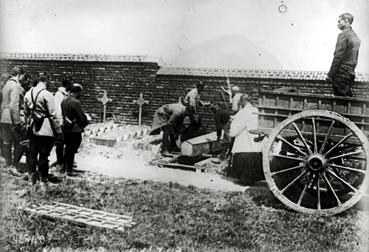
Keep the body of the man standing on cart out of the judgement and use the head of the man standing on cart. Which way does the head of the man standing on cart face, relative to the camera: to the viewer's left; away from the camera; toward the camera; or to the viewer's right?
to the viewer's left

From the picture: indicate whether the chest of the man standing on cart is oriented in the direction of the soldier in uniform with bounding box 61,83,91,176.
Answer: yes

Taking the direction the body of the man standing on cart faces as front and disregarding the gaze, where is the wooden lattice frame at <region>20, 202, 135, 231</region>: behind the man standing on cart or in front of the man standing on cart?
in front

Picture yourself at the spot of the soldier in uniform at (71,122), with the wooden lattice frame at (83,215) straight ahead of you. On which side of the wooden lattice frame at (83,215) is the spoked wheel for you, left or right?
left

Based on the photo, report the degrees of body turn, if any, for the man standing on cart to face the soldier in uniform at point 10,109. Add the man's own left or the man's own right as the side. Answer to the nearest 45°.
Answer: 0° — they already face them

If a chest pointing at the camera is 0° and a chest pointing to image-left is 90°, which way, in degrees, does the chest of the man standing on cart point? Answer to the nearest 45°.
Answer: approximately 90°

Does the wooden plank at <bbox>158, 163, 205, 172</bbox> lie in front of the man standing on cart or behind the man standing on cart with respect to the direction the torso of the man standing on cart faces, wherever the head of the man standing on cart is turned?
in front

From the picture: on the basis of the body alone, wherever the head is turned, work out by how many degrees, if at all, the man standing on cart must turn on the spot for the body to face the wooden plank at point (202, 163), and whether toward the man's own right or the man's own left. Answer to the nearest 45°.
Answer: approximately 45° to the man's own right

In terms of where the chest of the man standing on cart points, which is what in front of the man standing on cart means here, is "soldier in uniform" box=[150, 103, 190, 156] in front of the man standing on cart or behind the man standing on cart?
in front

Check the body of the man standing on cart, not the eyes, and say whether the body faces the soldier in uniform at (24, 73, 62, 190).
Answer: yes
